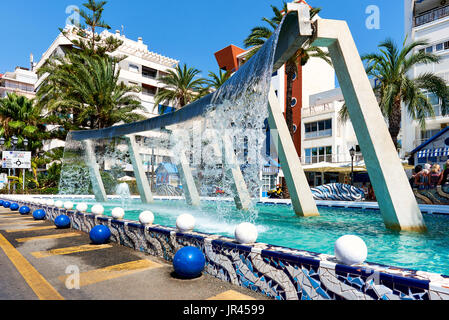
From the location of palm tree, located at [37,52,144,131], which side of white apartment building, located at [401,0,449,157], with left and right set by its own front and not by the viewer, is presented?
right

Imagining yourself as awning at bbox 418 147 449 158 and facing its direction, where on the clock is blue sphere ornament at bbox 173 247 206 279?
The blue sphere ornament is roughly at 11 o'clock from the awning.

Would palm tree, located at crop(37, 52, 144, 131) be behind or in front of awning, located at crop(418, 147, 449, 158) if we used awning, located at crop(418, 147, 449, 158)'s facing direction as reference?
in front

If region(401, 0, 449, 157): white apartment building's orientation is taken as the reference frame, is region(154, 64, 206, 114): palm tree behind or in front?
in front

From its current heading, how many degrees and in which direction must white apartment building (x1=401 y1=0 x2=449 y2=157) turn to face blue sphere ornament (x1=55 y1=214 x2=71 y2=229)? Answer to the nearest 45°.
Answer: approximately 45° to its left

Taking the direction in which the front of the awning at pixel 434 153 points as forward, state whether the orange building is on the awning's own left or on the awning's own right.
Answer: on the awning's own right

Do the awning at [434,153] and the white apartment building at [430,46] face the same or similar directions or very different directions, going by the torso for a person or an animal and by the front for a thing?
same or similar directions

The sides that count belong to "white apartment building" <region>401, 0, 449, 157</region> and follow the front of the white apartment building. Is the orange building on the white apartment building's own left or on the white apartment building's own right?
on the white apartment building's own right

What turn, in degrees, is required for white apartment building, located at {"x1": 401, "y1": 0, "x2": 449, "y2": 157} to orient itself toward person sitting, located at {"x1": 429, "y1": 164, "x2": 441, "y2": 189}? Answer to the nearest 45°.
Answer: approximately 45° to its left

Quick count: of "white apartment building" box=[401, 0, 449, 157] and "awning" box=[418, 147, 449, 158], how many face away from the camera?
0

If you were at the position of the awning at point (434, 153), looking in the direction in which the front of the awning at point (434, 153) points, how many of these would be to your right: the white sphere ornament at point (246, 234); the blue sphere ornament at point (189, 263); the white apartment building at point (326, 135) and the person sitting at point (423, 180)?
1

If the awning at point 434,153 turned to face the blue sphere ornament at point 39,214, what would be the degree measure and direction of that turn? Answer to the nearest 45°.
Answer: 0° — it already faces it

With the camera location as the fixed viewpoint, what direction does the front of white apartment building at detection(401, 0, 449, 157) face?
facing the viewer and to the left of the viewer

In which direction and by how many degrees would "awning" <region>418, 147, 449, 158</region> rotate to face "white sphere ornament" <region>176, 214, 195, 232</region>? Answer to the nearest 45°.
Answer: approximately 45° to its left
